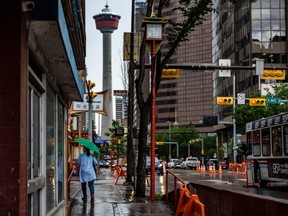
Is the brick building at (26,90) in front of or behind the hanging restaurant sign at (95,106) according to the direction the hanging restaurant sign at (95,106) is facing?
in front

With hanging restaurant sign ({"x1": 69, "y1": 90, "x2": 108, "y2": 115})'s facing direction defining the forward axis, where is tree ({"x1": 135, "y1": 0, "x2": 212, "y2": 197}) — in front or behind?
in front

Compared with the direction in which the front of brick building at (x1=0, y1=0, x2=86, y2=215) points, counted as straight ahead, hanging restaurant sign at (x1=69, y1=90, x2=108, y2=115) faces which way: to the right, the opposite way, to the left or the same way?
to the right

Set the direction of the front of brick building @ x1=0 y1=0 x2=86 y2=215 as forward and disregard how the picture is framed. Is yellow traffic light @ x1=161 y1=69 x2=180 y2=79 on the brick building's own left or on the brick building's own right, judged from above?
on the brick building's own left

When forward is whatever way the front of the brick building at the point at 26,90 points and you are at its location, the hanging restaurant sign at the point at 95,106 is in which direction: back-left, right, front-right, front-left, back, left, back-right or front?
left

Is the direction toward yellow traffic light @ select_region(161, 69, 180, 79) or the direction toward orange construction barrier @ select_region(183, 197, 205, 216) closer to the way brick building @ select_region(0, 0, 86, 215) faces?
the orange construction barrier

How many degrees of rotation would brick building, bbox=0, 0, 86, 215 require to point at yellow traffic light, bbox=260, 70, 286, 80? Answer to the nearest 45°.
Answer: approximately 45° to its left

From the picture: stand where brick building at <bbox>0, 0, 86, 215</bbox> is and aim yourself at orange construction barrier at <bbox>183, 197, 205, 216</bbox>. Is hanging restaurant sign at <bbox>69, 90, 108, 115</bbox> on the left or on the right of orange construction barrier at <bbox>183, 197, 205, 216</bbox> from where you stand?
left

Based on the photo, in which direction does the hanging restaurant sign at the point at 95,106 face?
toward the camera

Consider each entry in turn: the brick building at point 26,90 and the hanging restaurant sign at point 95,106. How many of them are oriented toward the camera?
1

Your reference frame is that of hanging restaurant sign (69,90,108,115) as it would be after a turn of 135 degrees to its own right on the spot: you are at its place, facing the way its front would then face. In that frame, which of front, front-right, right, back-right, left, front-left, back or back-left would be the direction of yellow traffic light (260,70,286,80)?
back-right

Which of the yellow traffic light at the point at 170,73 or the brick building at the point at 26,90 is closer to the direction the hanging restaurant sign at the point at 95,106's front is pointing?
the brick building

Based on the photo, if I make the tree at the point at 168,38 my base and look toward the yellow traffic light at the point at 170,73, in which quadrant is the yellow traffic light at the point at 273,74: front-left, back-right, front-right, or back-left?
front-right

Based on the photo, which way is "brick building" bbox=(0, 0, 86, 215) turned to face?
to the viewer's right
